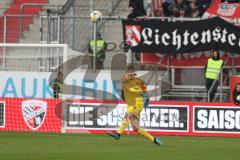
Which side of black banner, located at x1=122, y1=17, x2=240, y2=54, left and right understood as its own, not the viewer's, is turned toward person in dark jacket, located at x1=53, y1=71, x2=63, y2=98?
right

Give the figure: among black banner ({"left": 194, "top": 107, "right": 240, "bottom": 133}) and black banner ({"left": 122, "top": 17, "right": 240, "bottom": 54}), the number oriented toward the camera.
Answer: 2

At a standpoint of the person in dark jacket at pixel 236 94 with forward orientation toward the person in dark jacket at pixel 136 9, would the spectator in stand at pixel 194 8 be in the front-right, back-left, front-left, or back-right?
front-right

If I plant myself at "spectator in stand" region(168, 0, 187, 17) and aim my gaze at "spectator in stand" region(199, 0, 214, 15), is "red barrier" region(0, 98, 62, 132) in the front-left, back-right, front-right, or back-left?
back-right

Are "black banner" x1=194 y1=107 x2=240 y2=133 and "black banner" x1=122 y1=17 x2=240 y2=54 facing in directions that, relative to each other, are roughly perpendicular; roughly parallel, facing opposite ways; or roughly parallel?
roughly parallel

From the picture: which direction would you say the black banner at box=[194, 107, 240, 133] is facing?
toward the camera

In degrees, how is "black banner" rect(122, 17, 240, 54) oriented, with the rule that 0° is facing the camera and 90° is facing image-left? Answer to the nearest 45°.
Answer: approximately 0°
